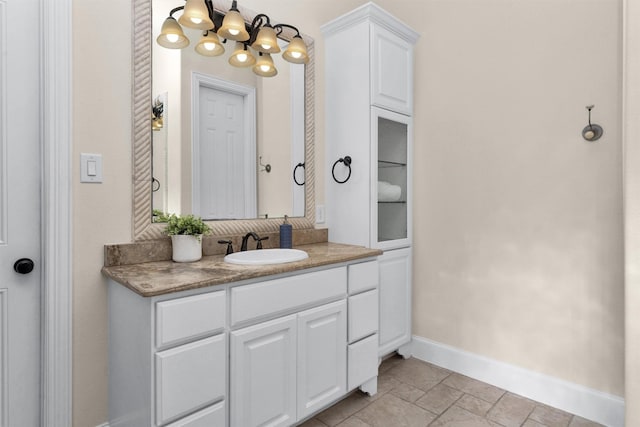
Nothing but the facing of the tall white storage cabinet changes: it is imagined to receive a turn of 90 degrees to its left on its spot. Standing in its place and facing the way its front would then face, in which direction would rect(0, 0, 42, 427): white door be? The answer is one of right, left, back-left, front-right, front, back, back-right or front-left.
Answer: back

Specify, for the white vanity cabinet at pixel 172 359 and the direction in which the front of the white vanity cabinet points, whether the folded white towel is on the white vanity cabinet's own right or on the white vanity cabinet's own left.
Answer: on the white vanity cabinet's own left

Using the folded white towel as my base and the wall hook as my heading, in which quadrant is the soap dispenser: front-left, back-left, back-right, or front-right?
back-right

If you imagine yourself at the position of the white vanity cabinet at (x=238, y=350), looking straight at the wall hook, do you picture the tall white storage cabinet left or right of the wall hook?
left

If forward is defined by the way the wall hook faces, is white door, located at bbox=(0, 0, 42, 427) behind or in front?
in front

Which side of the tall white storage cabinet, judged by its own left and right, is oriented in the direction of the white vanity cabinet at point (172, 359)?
right

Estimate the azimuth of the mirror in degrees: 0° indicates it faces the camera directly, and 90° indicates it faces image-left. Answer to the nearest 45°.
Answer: approximately 315°

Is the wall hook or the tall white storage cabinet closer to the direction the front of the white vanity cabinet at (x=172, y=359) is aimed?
the wall hook
